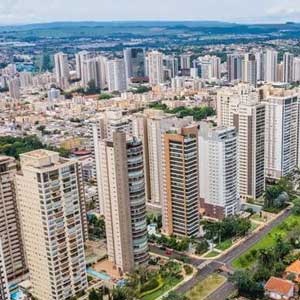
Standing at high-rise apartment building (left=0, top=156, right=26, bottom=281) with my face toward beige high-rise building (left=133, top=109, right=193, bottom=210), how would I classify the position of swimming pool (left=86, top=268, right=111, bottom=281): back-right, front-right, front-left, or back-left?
front-right

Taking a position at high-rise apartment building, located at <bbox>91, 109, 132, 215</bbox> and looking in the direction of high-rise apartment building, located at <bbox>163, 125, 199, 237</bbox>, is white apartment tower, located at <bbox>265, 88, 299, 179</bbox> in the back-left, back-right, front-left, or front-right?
front-left

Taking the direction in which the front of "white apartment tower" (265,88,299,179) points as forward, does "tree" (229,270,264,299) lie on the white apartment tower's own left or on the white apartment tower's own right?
on the white apartment tower's own right

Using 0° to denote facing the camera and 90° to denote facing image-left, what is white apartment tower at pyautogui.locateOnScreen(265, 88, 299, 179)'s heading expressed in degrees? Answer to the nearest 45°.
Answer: approximately 315°

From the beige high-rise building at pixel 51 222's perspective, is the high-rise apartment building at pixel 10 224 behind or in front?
behind

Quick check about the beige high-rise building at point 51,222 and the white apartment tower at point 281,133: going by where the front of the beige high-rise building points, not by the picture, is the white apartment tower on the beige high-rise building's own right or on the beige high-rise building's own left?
on the beige high-rise building's own left

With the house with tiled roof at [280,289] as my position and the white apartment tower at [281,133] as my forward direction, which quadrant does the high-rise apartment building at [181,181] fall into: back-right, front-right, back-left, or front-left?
front-left

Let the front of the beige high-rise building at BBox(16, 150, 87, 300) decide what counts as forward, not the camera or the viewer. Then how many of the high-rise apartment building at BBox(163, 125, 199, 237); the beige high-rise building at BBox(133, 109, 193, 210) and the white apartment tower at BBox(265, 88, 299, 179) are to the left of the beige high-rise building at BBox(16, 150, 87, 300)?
3
